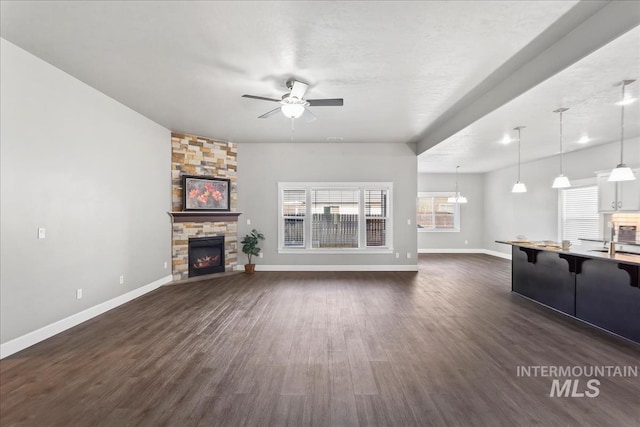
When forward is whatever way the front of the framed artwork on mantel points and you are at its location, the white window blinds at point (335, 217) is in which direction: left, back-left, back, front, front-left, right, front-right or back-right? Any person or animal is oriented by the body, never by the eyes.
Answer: front-left

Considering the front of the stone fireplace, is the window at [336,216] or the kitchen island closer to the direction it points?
the kitchen island

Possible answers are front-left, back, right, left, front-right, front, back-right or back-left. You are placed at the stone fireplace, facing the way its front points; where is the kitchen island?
front

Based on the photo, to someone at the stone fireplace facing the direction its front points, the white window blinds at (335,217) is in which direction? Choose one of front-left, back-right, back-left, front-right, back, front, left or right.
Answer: front-left

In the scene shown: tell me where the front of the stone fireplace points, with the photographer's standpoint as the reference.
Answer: facing the viewer and to the right of the viewer
